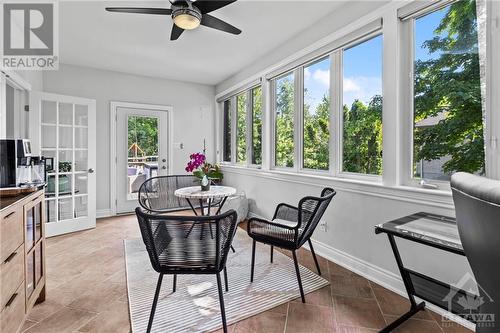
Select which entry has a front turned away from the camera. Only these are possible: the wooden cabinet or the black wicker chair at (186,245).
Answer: the black wicker chair

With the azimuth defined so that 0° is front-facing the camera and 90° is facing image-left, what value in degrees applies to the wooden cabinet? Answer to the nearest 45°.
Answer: approximately 315°

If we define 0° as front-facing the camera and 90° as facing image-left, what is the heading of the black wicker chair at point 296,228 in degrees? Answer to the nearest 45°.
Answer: approximately 135°

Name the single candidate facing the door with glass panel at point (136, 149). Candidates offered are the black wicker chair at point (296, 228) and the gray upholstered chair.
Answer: the black wicker chair

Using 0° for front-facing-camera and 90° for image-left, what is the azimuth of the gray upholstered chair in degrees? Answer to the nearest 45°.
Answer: approximately 225°

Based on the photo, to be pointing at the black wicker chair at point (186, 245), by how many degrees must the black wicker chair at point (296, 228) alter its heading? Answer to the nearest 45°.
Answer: approximately 90° to its left

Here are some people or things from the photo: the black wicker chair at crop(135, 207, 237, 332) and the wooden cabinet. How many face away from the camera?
1

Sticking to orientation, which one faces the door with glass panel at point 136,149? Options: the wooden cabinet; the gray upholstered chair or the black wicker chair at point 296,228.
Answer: the black wicker chair

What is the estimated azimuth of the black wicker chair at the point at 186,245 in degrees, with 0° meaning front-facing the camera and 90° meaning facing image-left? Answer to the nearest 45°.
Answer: approximately 180°
